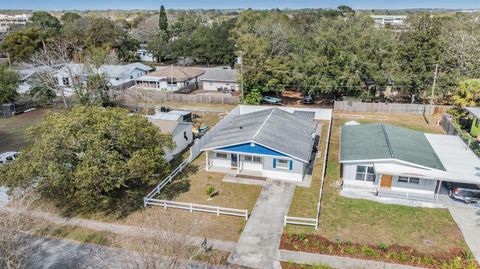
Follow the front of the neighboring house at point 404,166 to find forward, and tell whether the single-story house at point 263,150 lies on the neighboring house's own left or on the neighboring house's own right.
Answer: on the neighboring house's own right

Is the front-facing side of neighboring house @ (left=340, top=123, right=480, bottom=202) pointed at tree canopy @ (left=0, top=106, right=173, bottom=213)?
no

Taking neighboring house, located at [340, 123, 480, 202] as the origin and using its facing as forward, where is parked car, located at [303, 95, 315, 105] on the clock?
The parked car is roughly at 5 o'clock from the neighboring house.

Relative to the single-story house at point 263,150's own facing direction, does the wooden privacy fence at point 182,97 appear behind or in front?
behind

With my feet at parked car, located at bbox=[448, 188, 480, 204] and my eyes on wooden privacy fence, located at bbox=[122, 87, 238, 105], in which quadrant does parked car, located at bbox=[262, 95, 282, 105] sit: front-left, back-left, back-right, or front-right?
front-right

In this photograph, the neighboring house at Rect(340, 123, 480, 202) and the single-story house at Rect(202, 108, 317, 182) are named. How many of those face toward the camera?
2

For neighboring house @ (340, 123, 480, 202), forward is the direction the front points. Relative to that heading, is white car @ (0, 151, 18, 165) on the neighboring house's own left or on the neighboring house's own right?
on the neighboring house's own right

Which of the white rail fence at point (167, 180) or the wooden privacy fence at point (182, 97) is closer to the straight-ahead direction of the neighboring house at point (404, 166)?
the white rail fence

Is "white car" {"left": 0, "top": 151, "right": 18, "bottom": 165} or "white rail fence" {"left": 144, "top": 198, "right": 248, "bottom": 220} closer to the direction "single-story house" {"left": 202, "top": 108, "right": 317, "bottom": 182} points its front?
the white rail fence

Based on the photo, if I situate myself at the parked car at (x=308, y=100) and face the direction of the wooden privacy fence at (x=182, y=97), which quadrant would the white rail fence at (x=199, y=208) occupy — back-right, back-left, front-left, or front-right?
front-left

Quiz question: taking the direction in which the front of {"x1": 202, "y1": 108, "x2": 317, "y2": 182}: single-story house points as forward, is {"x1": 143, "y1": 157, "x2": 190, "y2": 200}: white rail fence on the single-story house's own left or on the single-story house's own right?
on the single-story house's own right

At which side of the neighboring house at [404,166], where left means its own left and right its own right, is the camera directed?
front

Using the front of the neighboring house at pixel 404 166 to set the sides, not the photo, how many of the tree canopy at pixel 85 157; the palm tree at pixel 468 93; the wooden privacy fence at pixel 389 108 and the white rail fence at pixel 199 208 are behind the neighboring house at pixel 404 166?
2

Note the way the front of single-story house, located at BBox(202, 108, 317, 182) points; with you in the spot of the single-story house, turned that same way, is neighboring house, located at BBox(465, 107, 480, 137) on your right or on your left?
on your left

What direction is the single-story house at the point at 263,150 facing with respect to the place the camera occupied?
facing the viewer

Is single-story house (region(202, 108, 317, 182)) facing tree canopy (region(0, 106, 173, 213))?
no

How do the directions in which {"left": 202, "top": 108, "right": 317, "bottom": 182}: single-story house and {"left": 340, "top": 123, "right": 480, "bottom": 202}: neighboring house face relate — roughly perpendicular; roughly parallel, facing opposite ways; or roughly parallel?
roughly parallel
